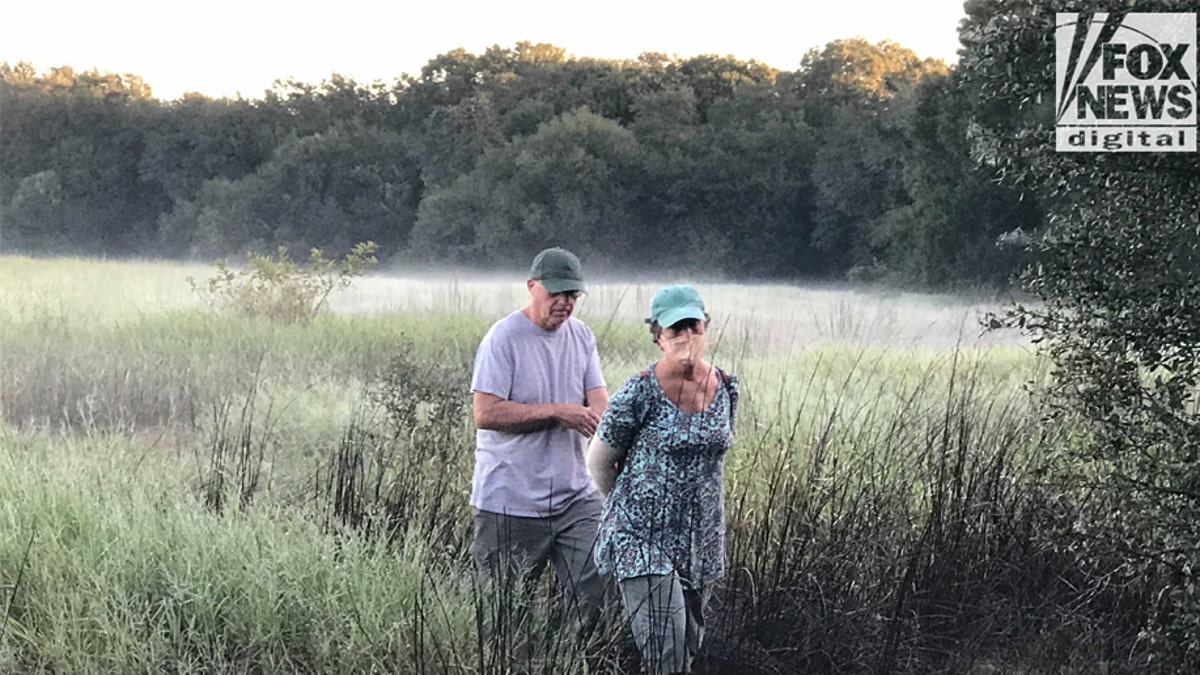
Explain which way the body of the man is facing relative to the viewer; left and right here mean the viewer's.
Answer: facing the viewer and to the right of the viewer

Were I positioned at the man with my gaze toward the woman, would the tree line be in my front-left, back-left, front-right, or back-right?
back-left

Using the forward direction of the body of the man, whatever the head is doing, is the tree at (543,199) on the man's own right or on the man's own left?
on the man's own left

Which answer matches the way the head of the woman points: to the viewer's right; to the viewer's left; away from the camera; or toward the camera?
toward the camera

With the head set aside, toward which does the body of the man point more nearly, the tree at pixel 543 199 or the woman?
the woman

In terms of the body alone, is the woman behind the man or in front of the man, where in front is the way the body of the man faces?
in front

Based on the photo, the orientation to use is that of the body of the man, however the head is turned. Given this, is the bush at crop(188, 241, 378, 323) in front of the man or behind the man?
behind

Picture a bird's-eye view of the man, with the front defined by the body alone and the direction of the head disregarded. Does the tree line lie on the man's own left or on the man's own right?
on the man's own left

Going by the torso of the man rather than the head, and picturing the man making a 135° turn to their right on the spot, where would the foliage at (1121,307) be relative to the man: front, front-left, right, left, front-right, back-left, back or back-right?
back

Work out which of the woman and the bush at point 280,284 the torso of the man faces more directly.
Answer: the woman
